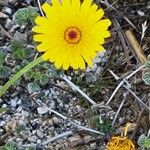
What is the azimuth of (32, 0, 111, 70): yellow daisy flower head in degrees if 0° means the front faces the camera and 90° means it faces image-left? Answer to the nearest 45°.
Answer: approximately 0°
